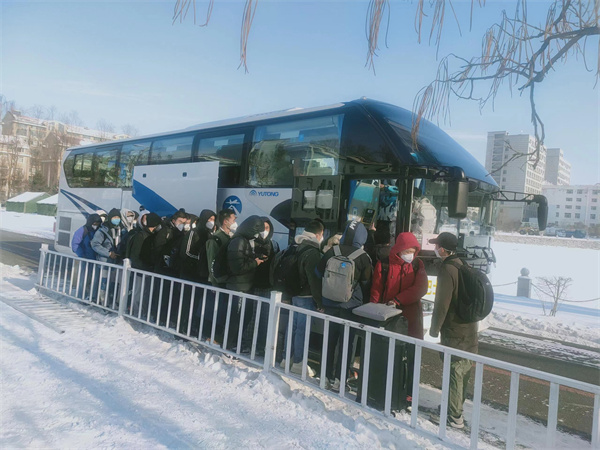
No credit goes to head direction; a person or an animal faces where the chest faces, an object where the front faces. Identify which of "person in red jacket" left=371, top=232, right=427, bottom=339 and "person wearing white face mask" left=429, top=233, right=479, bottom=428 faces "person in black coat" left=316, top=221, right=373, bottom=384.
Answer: the person wearing white face mask

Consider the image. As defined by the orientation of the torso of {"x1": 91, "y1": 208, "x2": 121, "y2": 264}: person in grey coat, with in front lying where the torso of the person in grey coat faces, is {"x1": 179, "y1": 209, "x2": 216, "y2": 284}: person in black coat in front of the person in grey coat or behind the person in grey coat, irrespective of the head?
in front

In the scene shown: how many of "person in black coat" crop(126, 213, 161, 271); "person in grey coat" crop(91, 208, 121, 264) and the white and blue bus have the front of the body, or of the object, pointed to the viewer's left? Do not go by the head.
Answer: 0

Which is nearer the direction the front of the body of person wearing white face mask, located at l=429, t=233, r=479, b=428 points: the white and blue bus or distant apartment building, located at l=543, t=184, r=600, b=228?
the white and blue bus

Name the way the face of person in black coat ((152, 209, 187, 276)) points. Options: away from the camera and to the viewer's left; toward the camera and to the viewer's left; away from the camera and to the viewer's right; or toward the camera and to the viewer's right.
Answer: toward the camera and to the viewer's right

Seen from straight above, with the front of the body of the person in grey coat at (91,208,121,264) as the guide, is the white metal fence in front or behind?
in front

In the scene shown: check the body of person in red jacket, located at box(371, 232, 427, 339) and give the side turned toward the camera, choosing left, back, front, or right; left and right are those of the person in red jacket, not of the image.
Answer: front

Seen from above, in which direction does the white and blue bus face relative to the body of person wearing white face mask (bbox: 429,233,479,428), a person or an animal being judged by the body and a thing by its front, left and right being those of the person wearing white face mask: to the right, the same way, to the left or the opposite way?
the opposite way

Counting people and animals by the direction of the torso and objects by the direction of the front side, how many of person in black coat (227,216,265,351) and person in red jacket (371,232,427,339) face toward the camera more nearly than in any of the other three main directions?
1

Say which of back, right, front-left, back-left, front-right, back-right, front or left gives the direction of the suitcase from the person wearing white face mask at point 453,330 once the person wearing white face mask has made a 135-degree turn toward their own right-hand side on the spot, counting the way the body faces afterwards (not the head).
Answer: back

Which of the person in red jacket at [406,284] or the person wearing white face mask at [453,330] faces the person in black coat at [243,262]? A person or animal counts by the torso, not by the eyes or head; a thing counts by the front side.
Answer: the person wearing white face mask

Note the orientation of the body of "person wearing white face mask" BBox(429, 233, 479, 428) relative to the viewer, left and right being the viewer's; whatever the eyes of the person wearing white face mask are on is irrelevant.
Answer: facing to the left of the viewer

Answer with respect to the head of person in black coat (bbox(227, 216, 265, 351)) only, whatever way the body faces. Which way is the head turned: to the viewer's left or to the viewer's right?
to the viewer's right

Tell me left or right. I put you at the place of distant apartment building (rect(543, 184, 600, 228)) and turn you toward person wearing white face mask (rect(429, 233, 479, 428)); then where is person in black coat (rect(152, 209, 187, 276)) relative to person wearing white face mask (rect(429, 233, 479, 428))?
right

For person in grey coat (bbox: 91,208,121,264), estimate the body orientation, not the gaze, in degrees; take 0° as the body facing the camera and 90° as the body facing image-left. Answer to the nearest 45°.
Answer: approximately 315°
